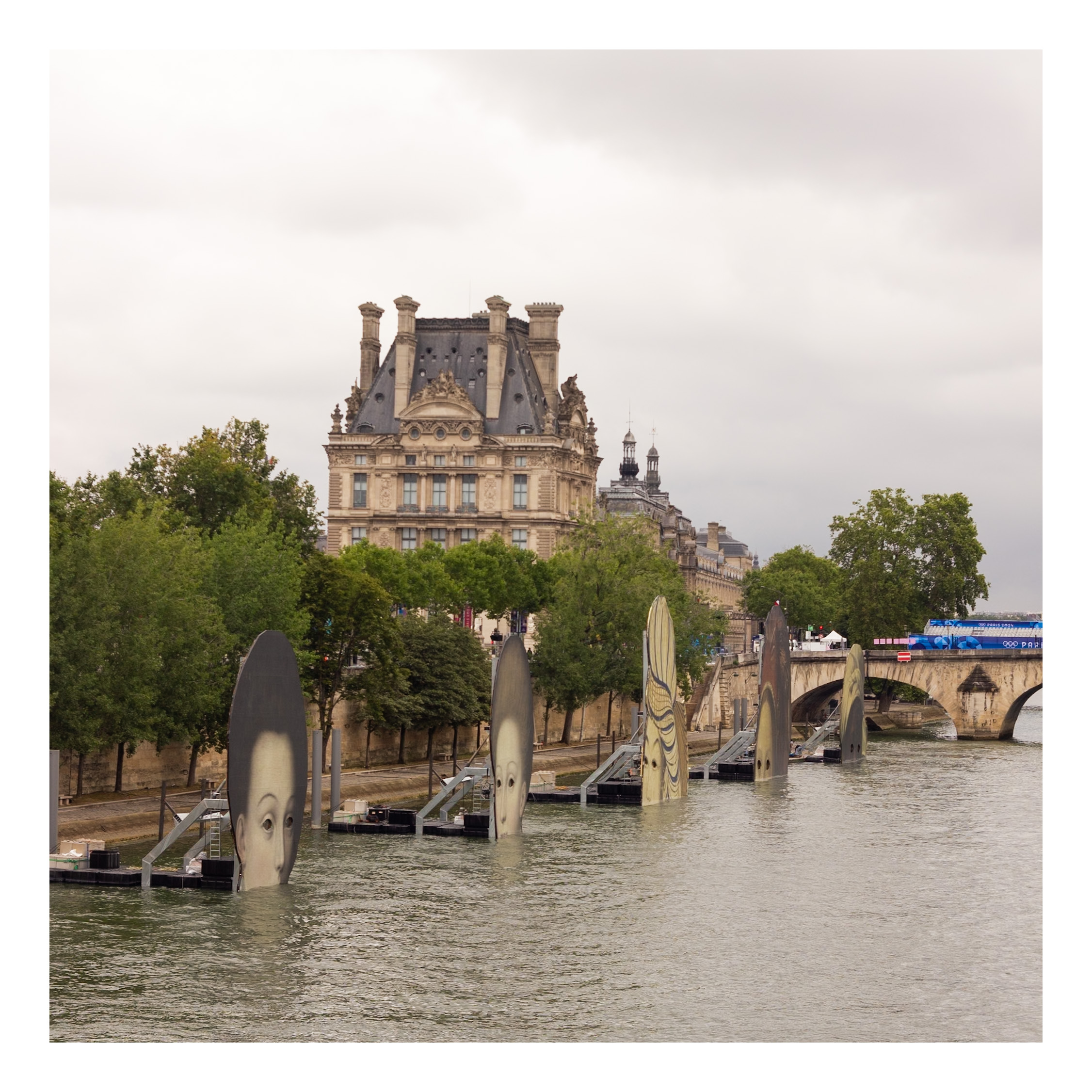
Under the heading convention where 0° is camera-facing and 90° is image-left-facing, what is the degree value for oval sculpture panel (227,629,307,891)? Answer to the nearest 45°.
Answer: approximately 315°

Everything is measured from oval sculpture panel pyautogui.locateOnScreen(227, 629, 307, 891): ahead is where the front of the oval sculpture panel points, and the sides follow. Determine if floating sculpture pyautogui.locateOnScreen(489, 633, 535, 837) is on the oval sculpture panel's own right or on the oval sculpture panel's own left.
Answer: on the oval sculpture panel's own left
